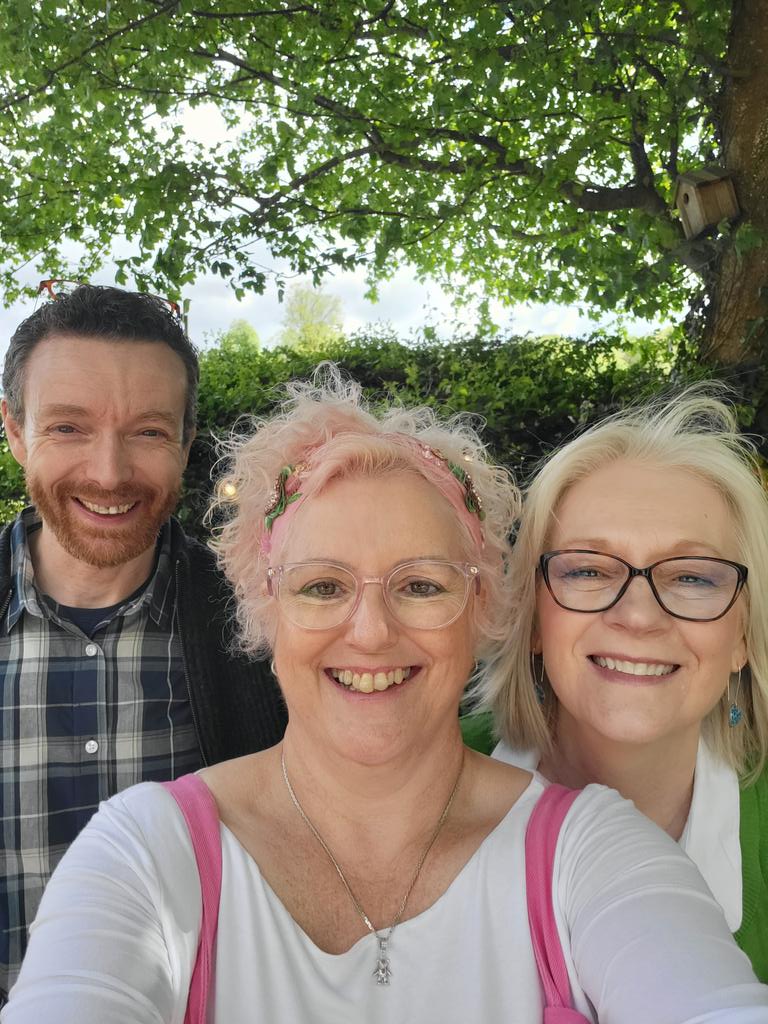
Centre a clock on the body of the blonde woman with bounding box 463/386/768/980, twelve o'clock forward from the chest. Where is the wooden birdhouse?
The wooden birdhouse is roughly at 6 o'clock from the blonde woman.

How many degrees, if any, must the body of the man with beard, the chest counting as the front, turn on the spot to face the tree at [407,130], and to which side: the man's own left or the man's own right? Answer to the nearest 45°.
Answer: approximately 135° to the man's own left

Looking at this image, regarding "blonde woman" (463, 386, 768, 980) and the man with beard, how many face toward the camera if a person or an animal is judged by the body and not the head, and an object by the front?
2

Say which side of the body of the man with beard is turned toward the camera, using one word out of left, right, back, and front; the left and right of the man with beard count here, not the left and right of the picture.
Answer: front

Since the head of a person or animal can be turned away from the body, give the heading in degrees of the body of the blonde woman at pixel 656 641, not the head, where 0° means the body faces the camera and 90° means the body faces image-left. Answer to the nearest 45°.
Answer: approximately 0°

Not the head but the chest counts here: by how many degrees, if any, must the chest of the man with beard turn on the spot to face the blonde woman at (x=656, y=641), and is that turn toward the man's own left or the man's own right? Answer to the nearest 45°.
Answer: approximately 45° to the man's own left

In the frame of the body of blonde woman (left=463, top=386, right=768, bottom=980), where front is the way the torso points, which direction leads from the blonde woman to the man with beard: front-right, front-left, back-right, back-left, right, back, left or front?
right

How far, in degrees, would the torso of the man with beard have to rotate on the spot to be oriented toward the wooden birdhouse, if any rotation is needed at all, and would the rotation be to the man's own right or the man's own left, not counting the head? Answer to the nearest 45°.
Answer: approximately 135° to the man's own left

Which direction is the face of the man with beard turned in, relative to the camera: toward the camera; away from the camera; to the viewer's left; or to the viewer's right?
toward the camera

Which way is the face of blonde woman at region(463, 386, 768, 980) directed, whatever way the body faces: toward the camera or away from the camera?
toward the camera

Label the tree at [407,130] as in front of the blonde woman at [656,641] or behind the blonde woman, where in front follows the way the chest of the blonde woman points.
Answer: behind
